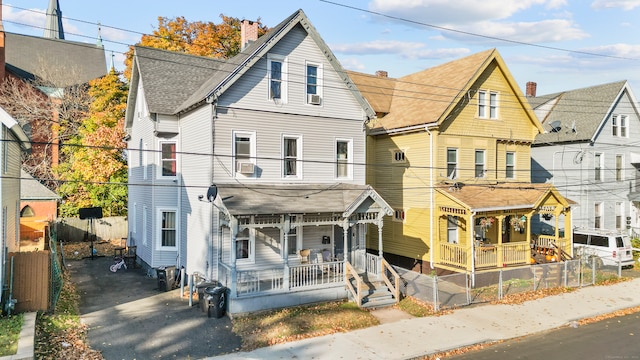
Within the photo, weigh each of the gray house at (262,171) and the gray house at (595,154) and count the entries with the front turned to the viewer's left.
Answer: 0

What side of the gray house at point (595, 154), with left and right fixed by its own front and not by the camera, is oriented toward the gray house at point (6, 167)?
right

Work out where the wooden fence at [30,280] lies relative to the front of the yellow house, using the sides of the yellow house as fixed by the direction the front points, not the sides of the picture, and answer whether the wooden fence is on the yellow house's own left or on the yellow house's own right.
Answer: on the yellow house's own right

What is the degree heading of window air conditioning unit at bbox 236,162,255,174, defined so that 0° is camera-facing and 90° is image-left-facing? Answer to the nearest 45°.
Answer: approximately 315°

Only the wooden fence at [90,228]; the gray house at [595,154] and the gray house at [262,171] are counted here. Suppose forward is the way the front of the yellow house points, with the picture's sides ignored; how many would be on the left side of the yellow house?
1

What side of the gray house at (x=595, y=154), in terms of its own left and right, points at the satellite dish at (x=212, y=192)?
right

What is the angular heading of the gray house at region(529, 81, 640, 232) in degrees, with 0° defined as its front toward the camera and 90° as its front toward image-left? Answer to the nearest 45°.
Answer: approximately 315°
